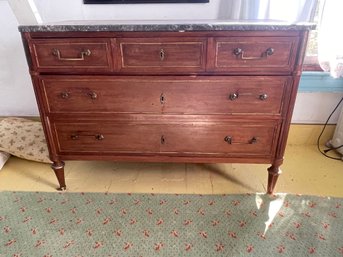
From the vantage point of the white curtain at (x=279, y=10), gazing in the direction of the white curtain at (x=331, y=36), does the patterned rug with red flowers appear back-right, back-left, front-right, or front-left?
back-right

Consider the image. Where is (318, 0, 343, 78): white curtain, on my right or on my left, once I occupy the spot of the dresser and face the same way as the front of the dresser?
on my left

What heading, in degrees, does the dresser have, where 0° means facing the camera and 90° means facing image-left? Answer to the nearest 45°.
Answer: approximately 0°

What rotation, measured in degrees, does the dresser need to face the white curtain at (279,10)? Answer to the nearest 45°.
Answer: approximately 135° to its left
